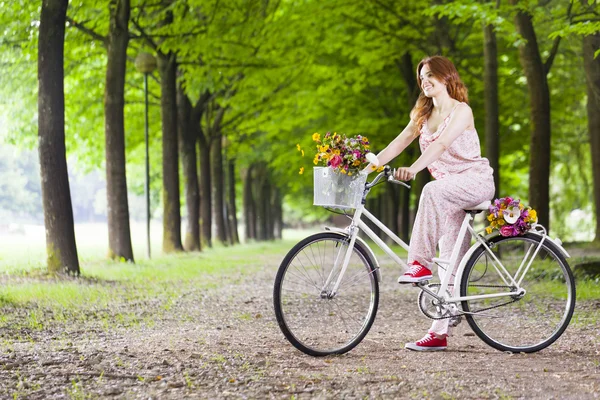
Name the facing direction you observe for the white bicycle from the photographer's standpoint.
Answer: facing to the left of the viewer
